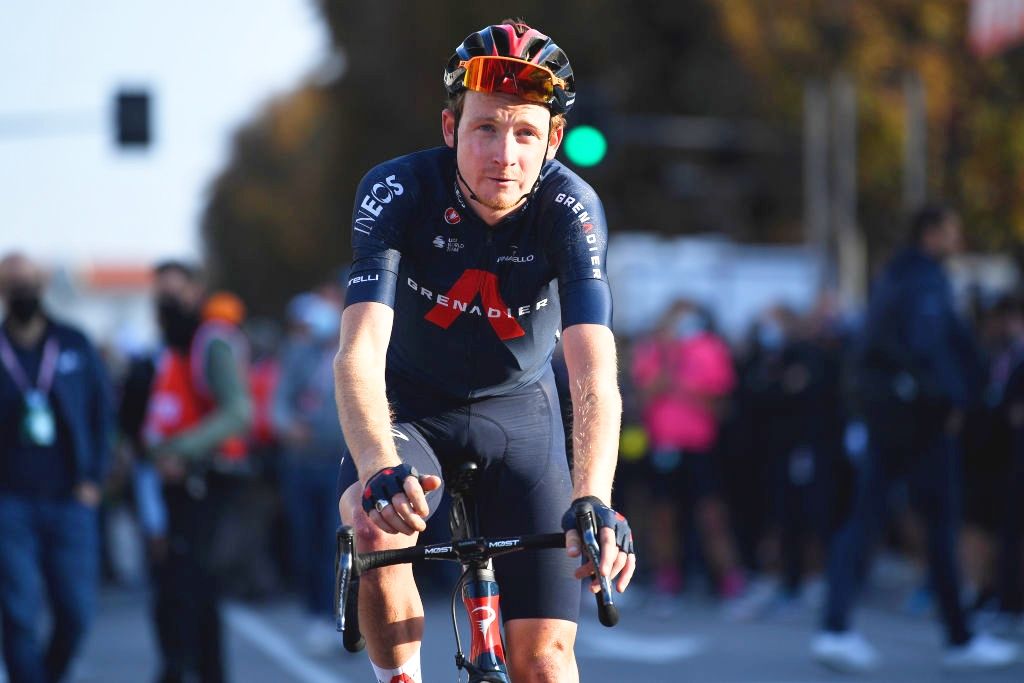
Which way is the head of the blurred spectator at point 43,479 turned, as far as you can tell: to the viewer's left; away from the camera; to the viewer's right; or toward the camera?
toward the camera

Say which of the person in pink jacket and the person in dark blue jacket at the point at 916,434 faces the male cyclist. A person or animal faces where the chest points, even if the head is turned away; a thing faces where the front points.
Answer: the person in pink jacket

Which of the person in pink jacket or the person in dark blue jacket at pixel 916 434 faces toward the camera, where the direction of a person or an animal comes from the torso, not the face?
the person in pink jacket

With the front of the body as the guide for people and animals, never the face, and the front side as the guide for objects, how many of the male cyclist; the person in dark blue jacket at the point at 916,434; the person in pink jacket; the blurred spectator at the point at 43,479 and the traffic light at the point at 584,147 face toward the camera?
4

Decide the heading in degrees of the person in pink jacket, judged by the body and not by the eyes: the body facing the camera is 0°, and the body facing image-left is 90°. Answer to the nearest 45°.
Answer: approximately 0°

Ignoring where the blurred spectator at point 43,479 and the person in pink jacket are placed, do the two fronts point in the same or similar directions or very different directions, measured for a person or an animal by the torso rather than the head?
same or similar directions

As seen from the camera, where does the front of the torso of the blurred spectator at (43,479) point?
toward the camera

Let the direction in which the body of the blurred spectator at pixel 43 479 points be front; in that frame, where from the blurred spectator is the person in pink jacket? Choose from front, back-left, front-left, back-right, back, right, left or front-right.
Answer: back-left

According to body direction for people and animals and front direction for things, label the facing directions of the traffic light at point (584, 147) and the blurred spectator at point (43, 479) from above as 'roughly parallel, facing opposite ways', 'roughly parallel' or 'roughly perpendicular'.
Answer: roughly parallel

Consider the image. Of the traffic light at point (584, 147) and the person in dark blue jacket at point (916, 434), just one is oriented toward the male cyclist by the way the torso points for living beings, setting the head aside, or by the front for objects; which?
the traffic light

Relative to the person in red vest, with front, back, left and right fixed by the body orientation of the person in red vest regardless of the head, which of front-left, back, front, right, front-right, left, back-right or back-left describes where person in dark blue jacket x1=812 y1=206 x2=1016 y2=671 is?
back-left

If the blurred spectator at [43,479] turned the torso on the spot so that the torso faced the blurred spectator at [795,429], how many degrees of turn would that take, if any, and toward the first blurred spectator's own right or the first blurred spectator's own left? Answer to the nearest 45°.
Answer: approximately 135° to the first blurred spectator's own left

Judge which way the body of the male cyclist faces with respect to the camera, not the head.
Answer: toward the camera

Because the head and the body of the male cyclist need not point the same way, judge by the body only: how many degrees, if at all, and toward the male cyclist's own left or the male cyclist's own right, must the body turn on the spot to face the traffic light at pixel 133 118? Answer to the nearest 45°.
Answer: approximately 180°
